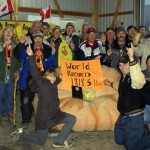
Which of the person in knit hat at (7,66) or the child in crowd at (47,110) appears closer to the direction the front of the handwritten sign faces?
the child in crowd

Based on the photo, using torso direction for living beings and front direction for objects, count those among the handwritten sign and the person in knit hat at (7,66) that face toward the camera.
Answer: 2

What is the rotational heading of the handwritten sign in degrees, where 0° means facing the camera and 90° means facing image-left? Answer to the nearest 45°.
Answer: approximately 0°

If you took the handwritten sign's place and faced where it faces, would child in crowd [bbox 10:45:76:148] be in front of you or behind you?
in front

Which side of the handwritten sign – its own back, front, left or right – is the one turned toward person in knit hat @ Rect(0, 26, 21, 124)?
right

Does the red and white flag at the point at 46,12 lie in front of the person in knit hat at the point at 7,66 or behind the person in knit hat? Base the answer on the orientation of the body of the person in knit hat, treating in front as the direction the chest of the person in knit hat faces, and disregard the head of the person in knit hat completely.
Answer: behind

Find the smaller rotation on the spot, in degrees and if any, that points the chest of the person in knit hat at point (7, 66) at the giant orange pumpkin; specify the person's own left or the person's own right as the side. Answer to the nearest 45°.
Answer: approximately 45° to the person's own left

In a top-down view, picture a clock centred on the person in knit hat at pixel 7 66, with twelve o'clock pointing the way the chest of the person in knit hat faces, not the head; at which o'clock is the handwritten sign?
The handwritten sign is roughly at 10 o'clock from the person in knit hat.

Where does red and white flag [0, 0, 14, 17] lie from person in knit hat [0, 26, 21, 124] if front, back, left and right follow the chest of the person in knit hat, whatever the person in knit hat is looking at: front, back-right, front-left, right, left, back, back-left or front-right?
back

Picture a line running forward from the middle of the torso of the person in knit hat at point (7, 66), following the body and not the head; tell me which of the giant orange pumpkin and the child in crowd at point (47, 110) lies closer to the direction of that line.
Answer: the child in crowd

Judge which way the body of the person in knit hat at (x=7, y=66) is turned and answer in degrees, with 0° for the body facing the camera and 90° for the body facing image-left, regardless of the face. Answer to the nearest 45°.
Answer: approximately 0°

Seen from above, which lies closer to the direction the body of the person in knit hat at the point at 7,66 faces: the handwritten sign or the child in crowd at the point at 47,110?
the child in crowd
